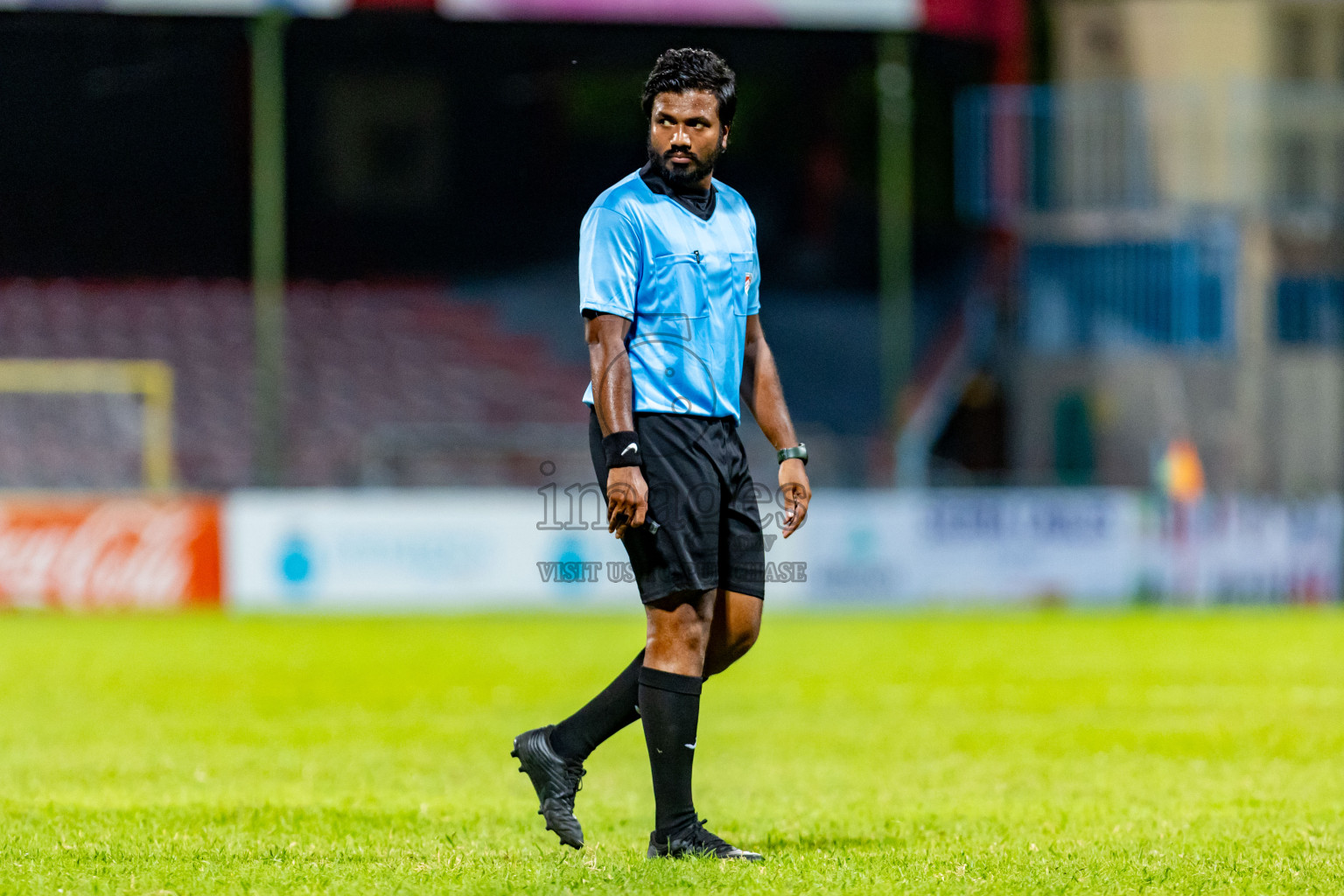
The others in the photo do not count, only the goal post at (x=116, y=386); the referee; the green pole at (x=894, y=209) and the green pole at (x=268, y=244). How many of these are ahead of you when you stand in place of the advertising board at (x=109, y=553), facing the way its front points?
1

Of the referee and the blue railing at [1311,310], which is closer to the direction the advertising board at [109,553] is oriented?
the referee

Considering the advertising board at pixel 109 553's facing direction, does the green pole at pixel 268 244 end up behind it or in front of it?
behind

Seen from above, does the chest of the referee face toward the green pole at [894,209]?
no

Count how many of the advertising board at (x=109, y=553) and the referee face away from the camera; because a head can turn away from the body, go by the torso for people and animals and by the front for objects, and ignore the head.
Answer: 0

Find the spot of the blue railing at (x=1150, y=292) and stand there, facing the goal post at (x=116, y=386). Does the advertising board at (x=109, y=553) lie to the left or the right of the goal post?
left

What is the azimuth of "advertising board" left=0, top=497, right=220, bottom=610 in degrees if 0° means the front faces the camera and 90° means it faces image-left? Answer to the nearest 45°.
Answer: approximately 0°

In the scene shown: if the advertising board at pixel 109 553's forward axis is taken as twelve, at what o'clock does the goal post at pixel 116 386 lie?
The goal post is roughly at 6 o'clock from the advertising board.

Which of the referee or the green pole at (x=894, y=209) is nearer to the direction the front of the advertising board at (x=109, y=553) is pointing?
the referee

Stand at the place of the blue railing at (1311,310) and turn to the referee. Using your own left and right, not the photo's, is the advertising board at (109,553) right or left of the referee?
right
